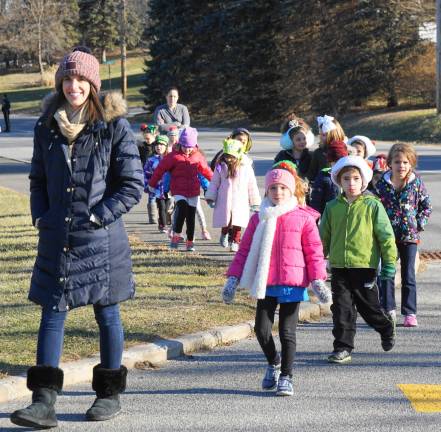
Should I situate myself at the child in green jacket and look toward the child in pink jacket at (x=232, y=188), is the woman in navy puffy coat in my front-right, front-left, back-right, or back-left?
back-left

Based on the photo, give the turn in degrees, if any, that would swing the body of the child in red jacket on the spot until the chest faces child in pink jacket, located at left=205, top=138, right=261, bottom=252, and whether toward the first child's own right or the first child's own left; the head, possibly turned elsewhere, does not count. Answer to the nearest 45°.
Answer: approximately 45° to the first child's own left

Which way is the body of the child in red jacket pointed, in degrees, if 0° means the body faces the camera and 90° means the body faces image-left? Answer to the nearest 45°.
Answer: approximately 0°

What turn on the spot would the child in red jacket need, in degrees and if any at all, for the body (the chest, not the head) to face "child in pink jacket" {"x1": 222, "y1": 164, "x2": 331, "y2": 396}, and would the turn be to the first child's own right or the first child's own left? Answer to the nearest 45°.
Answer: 0° — they already face them

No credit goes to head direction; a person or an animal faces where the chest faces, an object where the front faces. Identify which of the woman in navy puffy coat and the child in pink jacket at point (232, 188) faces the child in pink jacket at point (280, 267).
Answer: the child in pink jacket at point (232, 188)

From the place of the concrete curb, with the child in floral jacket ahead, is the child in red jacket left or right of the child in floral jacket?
left
